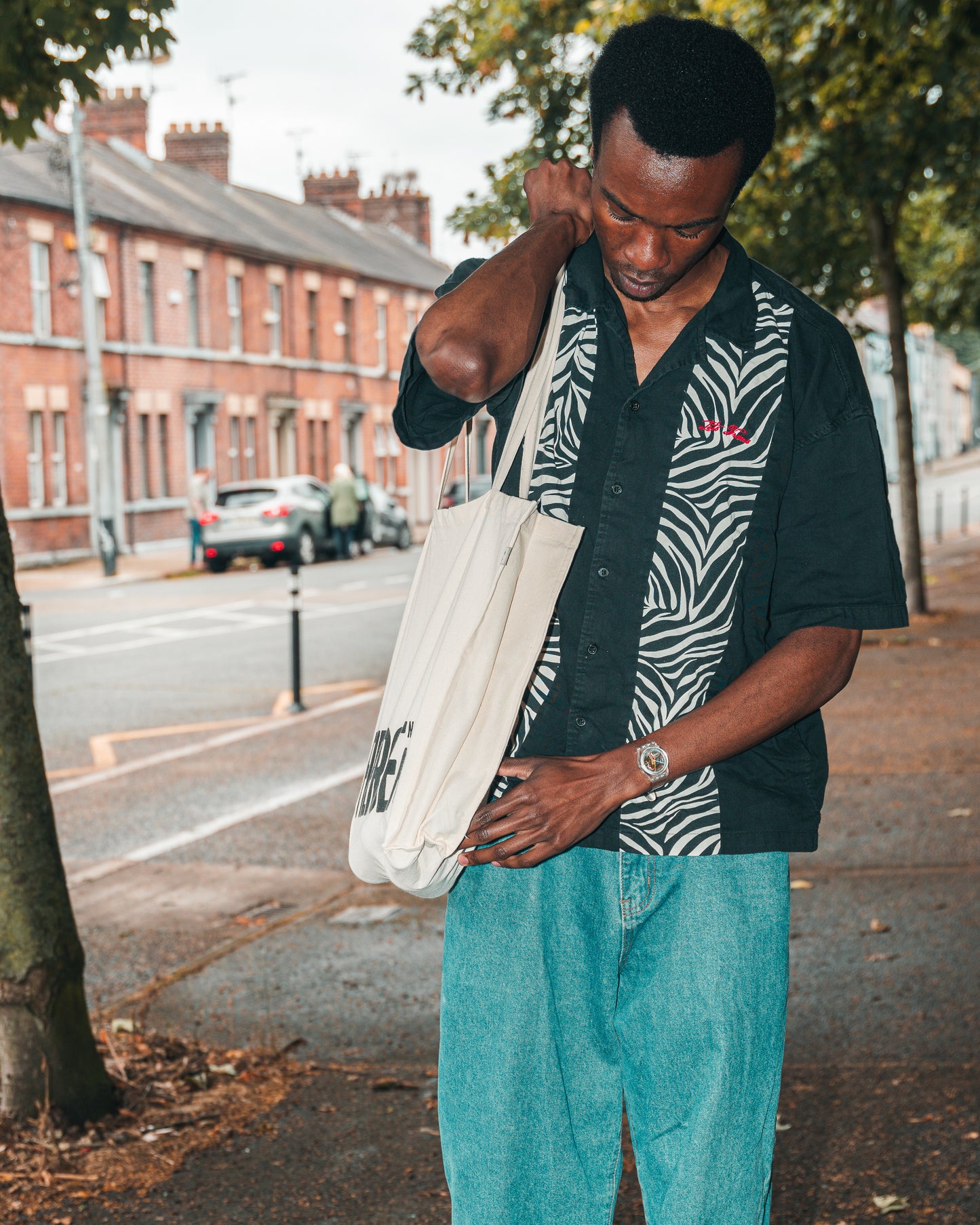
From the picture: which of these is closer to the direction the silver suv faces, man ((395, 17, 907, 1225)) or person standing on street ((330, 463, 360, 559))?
the person standing on street

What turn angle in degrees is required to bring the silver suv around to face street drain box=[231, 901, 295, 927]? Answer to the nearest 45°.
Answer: approximately 135° to its right

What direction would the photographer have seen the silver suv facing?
facing away from the viewer and to the right of the viewer

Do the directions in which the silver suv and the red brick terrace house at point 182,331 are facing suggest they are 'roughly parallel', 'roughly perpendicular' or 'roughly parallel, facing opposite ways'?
roughly perpendicular

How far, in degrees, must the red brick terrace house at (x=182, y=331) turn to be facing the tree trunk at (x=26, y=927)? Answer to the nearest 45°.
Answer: approximately 45° to its right

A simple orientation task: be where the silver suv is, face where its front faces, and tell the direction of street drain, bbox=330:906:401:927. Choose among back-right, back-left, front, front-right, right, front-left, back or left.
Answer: back-right

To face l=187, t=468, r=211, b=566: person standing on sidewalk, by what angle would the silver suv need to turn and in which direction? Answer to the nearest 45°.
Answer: approximately 90° to its left

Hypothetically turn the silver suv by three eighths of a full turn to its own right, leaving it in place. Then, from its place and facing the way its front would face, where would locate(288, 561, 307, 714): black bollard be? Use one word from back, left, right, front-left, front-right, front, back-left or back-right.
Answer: front
